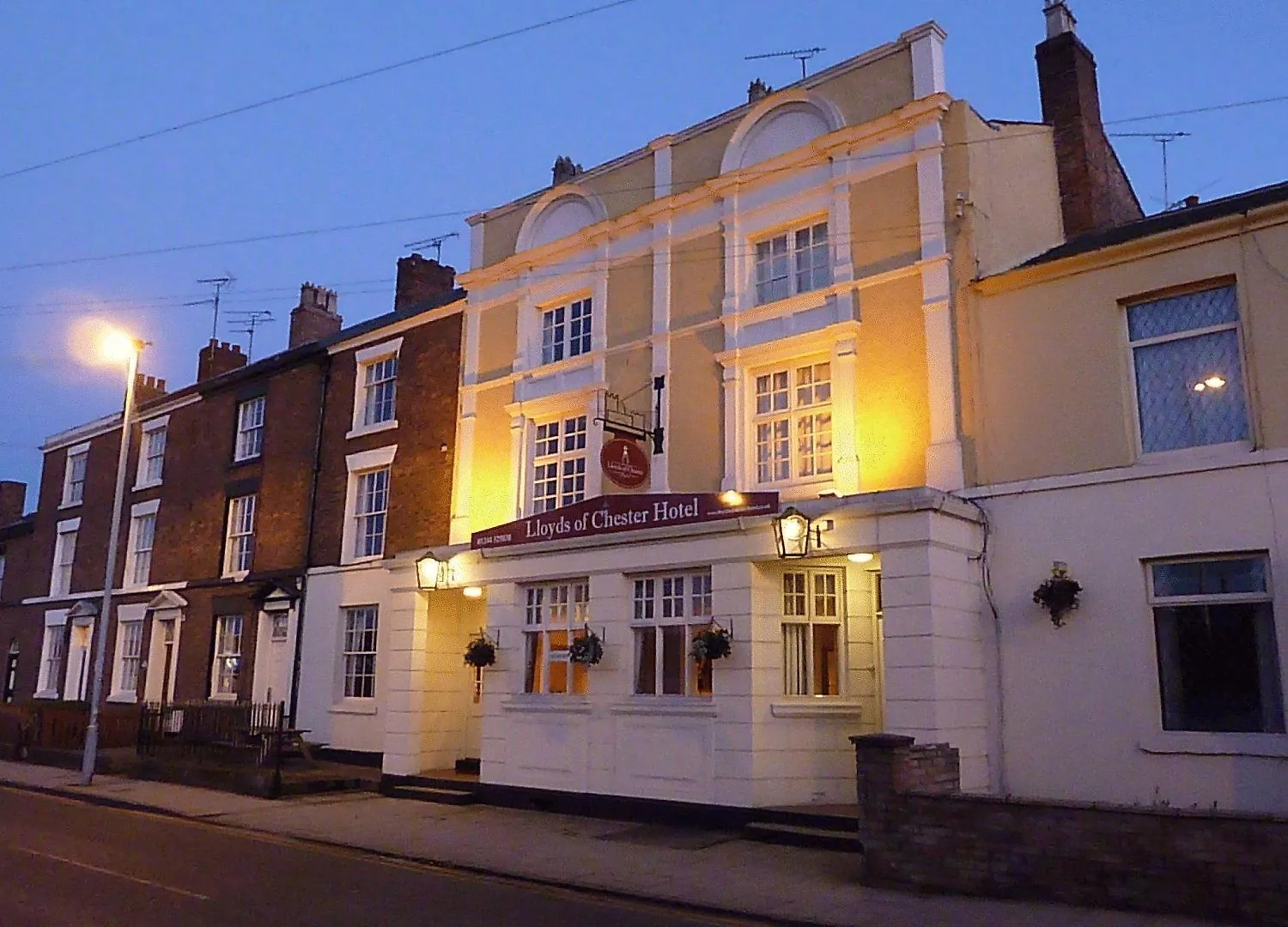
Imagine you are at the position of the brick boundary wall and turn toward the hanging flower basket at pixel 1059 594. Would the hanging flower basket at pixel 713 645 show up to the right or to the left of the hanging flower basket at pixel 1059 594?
left

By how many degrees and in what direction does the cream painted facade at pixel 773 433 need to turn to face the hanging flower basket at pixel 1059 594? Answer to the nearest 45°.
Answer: approximately 90° to its left

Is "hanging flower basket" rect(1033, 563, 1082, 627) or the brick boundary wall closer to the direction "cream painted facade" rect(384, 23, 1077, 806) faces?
the brick boundary wall

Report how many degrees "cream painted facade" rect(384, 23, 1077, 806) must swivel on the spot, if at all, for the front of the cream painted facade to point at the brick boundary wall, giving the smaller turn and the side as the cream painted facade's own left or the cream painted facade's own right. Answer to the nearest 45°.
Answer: approximately 90° to the cream painted facade's own left

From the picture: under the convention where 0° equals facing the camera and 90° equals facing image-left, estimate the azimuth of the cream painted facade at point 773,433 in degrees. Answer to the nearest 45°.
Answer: approximately 45°
